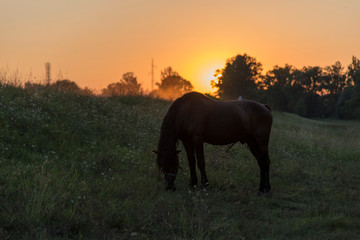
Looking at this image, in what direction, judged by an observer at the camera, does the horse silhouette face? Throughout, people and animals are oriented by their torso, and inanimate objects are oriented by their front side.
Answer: facing to the left of the viewer

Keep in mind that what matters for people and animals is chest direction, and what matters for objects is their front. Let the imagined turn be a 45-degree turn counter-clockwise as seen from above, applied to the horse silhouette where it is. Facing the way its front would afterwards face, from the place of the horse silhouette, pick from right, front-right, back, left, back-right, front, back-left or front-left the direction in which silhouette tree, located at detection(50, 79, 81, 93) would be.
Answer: right
